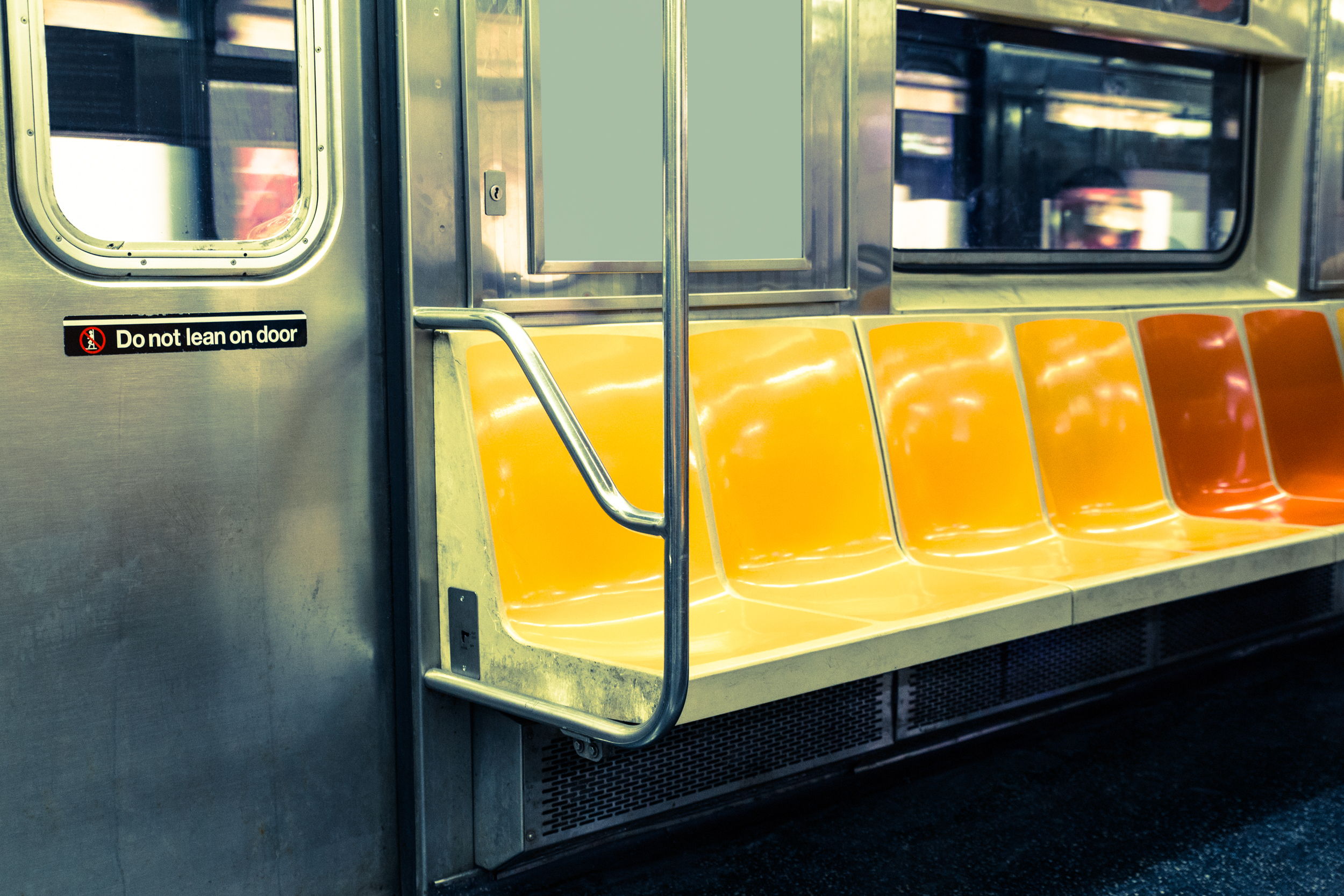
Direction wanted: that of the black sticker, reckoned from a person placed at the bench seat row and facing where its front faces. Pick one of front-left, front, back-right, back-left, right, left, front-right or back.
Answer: right

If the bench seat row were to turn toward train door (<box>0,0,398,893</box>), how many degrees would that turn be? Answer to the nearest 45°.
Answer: approximately 90° to its right

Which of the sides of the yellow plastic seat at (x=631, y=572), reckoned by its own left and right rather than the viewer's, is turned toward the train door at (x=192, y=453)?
right

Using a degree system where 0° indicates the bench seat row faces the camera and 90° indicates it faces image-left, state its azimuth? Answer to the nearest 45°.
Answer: approximately 315°
